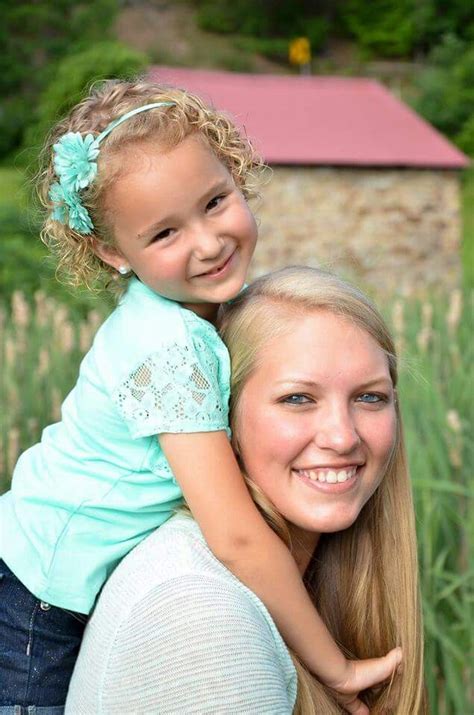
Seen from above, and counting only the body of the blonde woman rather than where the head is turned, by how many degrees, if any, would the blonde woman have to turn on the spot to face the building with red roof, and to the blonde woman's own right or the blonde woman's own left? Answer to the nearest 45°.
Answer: approximately 135° to the blonde woman's own left

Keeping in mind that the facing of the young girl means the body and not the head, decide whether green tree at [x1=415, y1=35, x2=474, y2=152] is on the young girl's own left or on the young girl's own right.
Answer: on the young girl's own left

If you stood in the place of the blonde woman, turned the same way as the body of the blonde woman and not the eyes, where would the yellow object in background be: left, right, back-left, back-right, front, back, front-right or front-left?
back-left

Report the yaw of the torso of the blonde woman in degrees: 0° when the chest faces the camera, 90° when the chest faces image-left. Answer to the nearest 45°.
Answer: approximately 315°

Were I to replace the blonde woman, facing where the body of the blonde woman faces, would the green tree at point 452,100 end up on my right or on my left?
on my left
